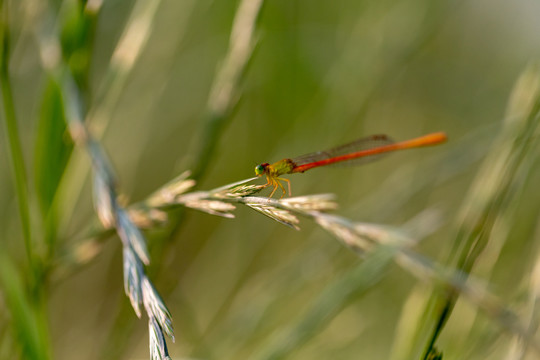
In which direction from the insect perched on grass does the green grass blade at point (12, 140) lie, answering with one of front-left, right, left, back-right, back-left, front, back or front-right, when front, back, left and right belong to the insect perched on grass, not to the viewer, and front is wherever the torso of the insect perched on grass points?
front-left

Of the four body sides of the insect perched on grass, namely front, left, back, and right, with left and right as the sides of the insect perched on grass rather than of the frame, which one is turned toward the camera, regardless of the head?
left
